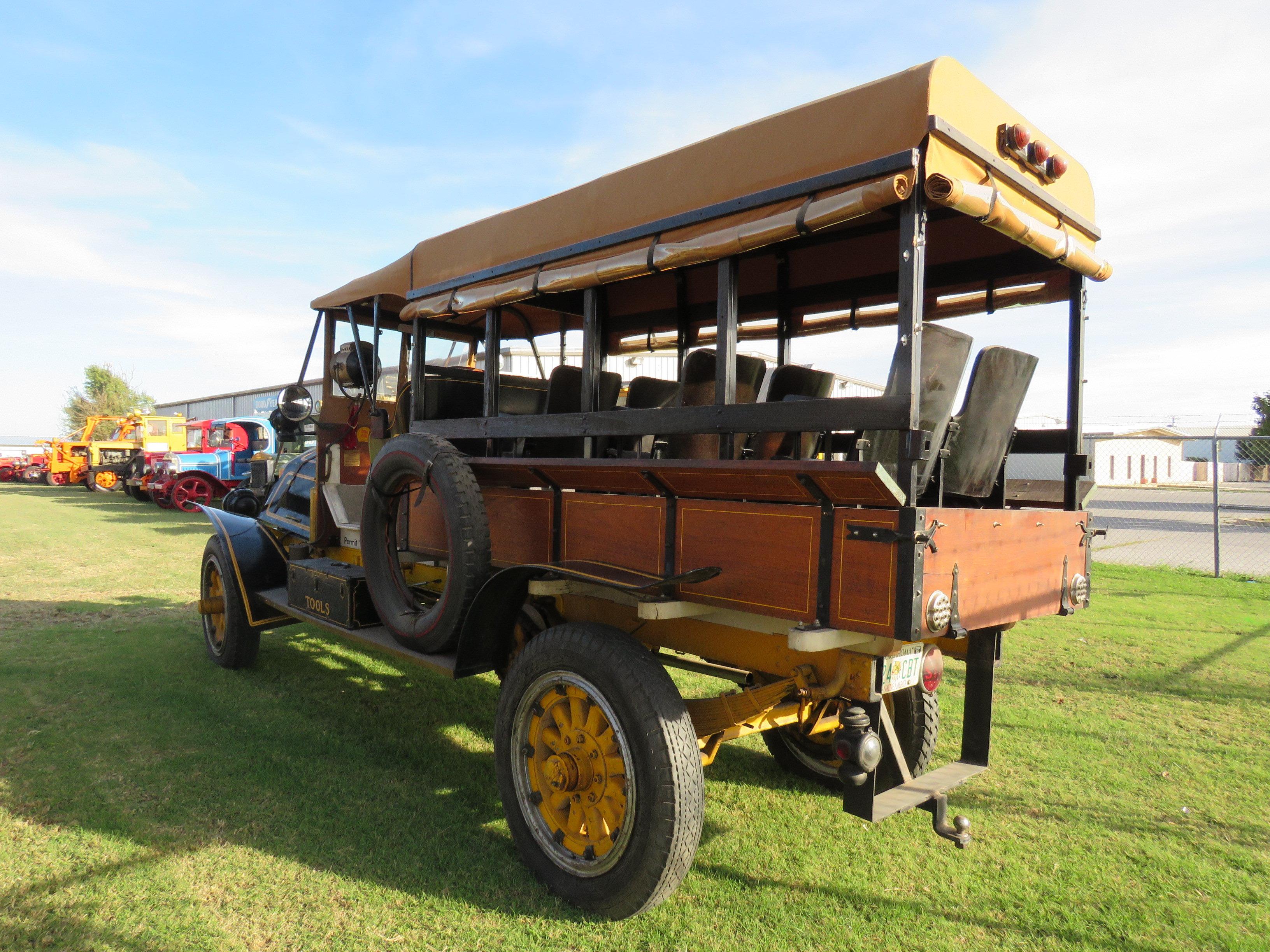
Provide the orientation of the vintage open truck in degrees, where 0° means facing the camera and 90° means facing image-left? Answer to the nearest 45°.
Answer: approximately 135°

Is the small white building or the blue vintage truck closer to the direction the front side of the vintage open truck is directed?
the blue vintage truck

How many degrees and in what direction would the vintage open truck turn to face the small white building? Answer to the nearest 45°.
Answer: approximately 90° to its right

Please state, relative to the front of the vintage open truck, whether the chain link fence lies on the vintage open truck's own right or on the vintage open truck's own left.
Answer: on the vintage open truck's own right

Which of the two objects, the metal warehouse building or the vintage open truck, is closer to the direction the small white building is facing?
the vintage open truck

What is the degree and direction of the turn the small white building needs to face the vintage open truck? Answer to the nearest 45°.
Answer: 0° — it already faces it

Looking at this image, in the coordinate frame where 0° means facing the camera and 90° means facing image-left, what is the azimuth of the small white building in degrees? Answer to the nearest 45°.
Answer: approximately 0°

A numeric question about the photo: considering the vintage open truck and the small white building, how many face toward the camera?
1
